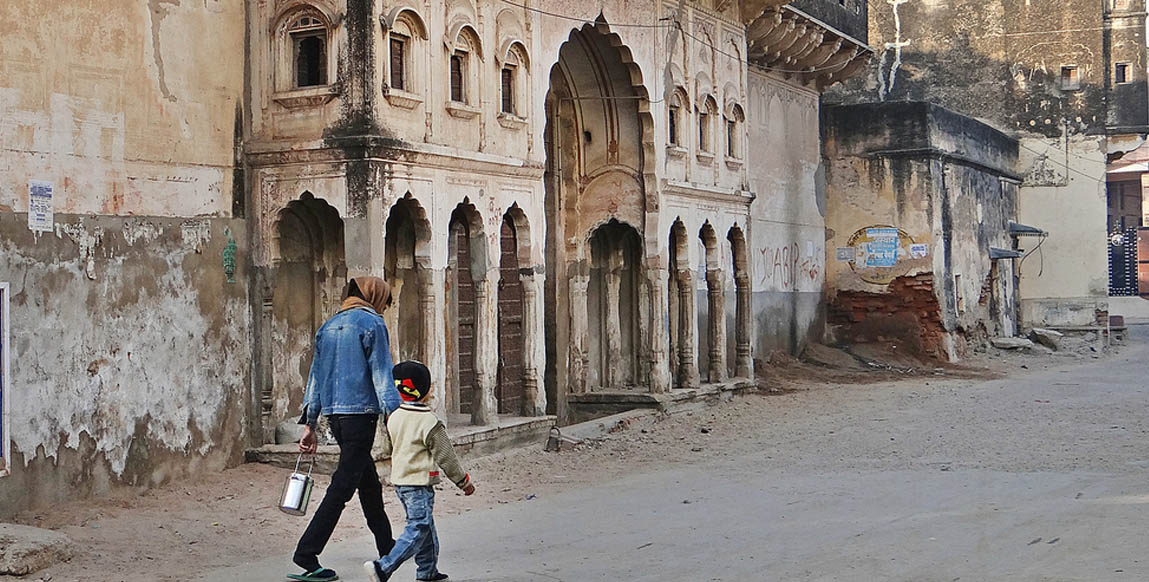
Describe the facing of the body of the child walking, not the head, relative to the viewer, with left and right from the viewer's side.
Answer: facing away from the viewer and to the right of the viewer

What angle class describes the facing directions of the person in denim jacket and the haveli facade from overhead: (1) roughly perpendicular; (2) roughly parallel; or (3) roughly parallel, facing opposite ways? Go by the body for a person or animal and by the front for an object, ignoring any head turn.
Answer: roughly perpendicular

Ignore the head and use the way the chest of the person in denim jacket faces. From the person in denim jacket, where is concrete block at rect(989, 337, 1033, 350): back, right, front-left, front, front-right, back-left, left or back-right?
front

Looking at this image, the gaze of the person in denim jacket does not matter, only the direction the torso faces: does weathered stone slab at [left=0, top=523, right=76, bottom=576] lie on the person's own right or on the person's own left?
on the person's own left

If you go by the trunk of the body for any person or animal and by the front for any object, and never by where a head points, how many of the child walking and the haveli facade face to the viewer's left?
0

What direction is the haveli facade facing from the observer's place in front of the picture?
facing the viewer and to the right of the viewer

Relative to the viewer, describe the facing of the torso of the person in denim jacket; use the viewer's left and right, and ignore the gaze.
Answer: facing away from the viewer and to the right of the viewer

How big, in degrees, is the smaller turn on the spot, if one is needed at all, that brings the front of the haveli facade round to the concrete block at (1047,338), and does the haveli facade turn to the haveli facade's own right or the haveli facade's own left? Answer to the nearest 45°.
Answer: approximately 90° to the haveli facade's own left

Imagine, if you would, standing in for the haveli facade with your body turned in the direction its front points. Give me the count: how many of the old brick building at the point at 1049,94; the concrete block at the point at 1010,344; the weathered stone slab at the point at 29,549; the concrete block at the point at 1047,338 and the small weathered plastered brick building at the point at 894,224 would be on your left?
4

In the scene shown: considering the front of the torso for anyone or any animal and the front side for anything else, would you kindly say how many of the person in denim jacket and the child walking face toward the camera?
0
